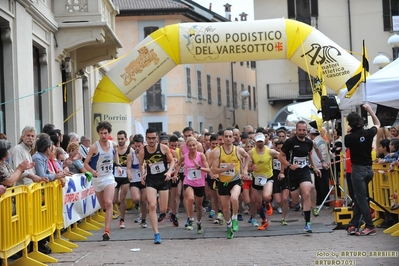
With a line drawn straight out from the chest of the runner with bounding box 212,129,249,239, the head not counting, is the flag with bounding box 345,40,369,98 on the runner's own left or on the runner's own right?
on the runner's own left

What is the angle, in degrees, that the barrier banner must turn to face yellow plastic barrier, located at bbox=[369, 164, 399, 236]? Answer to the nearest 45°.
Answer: approximately 45° to its left

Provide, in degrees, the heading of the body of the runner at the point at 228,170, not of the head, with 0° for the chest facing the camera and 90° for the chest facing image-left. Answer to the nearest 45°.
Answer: approximately 0°

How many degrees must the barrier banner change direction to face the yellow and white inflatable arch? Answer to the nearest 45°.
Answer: approximately 90° to its left
